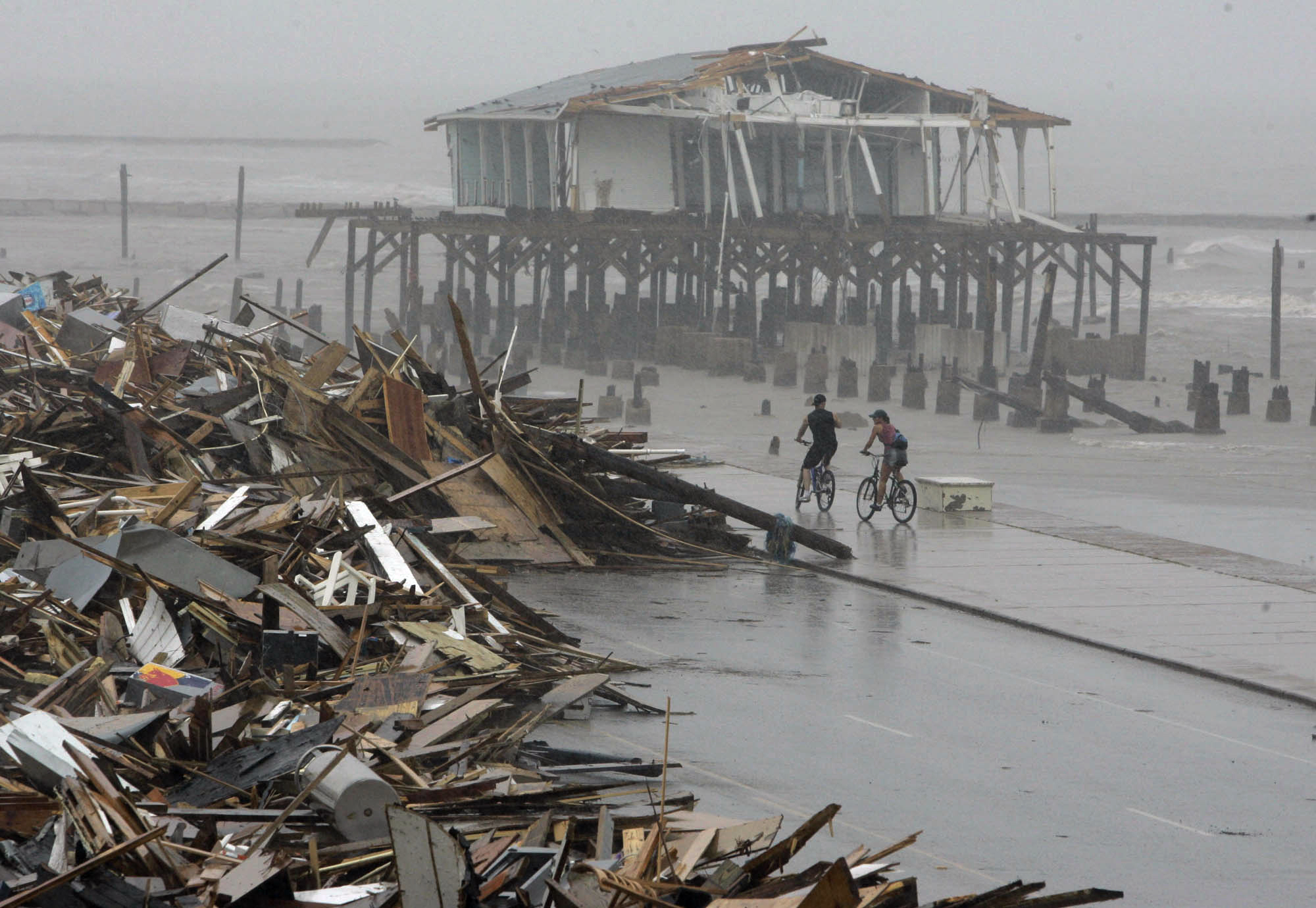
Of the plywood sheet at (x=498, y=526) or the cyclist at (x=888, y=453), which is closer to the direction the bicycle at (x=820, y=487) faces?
the plywood sheet

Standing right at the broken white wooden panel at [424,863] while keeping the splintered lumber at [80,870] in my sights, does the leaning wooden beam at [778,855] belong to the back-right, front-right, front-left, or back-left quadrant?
back-right

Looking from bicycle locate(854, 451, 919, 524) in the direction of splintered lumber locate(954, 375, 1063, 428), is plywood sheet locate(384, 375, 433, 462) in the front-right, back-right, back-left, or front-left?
back-left

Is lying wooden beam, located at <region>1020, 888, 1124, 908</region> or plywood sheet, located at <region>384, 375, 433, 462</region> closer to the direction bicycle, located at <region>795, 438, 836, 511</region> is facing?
the plywood sheet
